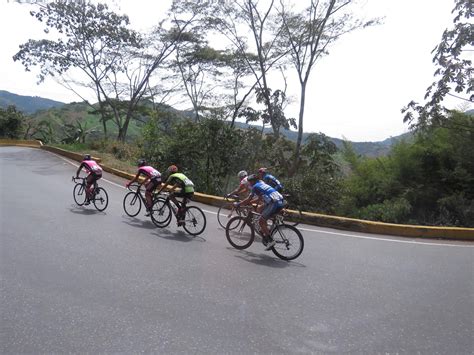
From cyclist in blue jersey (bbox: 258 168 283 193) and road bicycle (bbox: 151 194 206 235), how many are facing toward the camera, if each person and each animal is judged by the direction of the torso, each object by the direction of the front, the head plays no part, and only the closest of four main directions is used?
0

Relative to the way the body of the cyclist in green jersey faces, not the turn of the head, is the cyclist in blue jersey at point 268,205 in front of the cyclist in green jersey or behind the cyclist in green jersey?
behind

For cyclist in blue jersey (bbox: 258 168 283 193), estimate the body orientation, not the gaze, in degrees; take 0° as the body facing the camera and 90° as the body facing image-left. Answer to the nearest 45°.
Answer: approximately 90°

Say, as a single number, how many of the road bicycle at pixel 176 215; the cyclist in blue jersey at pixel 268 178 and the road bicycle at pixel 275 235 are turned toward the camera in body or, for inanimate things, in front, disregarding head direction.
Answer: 0

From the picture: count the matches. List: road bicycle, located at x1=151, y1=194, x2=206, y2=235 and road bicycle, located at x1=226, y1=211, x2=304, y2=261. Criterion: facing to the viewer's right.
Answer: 0

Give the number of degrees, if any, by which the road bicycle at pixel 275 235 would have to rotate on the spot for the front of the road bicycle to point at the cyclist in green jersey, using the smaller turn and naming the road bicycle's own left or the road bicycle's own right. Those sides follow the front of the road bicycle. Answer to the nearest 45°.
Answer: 0° — it already faces them

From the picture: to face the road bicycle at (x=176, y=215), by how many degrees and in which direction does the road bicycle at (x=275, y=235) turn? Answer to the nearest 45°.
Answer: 0° — it already faces it

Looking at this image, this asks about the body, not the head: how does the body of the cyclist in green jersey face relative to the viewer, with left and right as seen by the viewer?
facing away from the viewer and to the left of the viewer

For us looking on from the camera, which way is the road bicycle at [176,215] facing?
facing away from the viewer and to the left of the viewer
